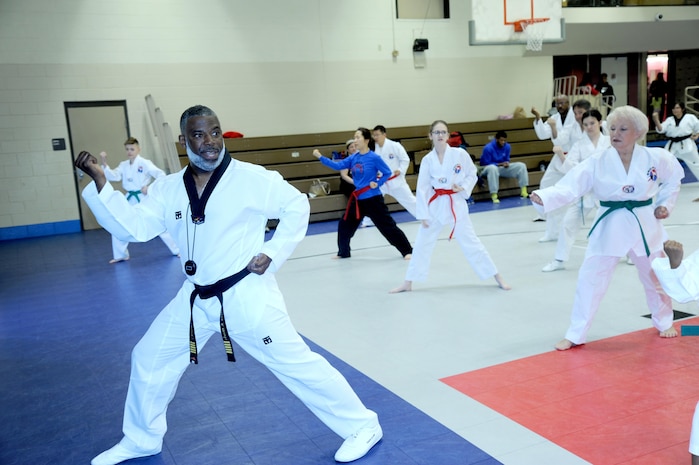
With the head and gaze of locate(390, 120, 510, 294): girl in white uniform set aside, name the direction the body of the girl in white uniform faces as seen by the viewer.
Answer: toward the camera

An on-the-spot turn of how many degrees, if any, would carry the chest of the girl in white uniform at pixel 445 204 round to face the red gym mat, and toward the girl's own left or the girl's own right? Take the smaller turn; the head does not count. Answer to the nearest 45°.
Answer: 0° — they already face it

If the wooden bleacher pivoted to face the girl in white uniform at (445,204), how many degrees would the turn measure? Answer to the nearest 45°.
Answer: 0° — it already faces them

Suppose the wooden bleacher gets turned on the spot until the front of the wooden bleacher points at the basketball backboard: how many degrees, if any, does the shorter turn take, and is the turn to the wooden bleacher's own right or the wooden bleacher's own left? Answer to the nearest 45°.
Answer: approximately 45° to the wooden bleacher's own left

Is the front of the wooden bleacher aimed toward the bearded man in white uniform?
yes

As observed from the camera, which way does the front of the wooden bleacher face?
facing the viewer

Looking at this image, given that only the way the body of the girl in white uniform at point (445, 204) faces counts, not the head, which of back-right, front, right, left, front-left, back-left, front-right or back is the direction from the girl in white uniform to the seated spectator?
back

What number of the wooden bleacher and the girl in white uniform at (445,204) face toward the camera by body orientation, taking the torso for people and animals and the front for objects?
2

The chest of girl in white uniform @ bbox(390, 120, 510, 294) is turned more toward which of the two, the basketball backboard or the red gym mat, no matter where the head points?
the red gym mat

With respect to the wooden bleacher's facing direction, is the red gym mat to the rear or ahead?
ahead
